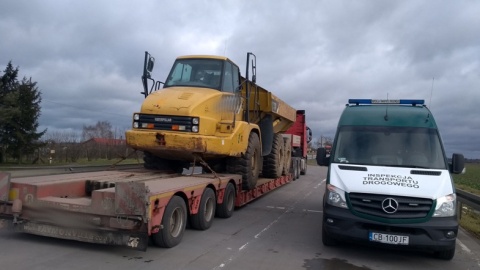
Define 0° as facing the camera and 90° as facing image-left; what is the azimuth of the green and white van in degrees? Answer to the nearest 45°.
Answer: approximately 0°

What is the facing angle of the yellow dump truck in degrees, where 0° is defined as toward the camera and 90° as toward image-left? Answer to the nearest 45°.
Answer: approximately 45°

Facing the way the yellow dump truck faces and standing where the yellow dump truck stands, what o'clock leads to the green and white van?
The green and white van is roughly at 9 o'clock from the yellow dump truck.

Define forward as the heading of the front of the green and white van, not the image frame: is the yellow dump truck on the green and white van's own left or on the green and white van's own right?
on the green and white van's own right
